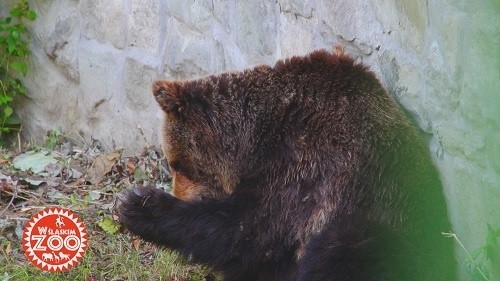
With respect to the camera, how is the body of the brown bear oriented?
to the viewer's left
